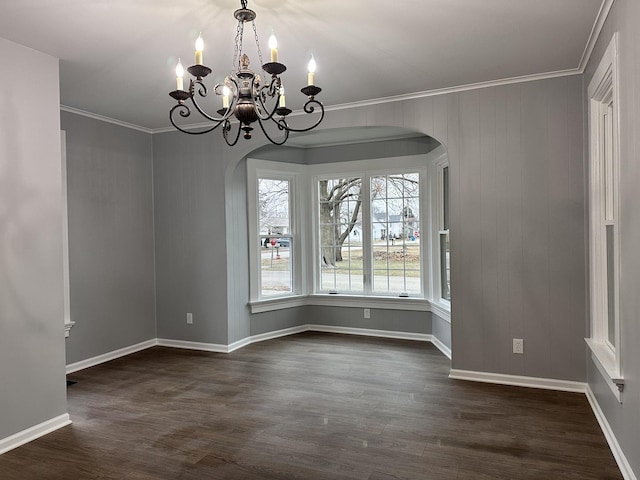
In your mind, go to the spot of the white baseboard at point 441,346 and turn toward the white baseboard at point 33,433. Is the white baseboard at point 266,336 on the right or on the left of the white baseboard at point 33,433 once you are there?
right

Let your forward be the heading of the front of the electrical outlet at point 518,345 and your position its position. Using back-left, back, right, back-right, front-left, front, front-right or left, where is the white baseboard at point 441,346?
back-right

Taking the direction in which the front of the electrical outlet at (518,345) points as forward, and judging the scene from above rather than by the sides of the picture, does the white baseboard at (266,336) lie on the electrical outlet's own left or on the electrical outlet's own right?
on the electrical outlet's own right

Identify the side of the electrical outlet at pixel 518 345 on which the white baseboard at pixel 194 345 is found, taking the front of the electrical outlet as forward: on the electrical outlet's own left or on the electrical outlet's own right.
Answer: on the electrical outlet's own right

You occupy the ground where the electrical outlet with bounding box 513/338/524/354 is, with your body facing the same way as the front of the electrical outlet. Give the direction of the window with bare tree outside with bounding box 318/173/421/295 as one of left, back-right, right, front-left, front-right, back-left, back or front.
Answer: back-right

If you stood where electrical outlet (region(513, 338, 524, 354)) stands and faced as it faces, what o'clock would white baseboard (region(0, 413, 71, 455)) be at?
The white baseboard is roughly at 2 o'clock from the electrical outlet.

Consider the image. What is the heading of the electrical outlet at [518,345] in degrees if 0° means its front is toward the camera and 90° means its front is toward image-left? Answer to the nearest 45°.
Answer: approximately 0°

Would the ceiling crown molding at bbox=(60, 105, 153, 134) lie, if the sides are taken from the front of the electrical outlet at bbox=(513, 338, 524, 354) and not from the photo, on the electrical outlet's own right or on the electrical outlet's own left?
on the electrical outlet's own right

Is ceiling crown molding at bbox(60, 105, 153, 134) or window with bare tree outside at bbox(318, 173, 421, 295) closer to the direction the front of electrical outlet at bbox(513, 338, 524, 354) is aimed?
the ceiling crown molding

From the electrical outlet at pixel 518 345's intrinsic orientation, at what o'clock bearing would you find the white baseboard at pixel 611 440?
The white baseboard is roughly at 11 o'clock from the electrical outlet.
